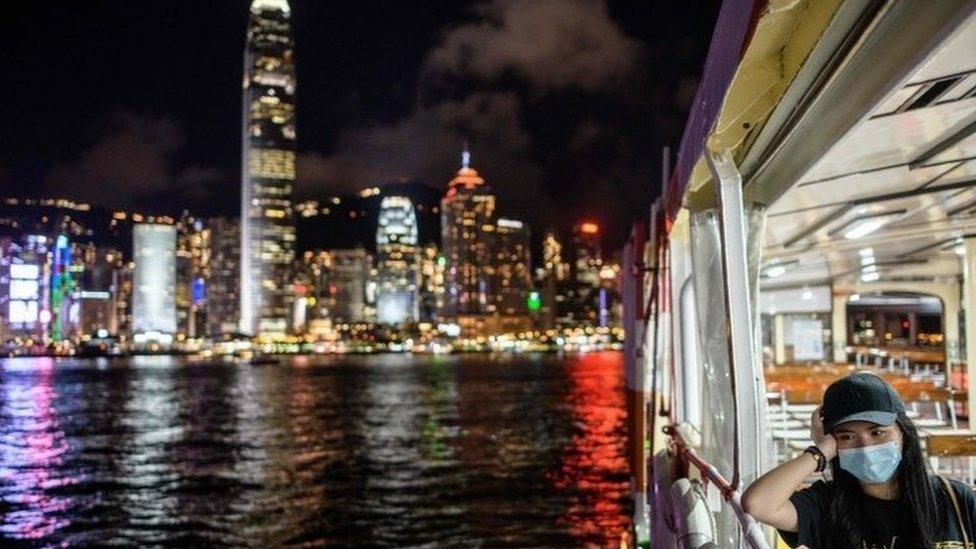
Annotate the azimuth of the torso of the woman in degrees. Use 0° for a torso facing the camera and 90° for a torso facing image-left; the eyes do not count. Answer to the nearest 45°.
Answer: approximately 0°
